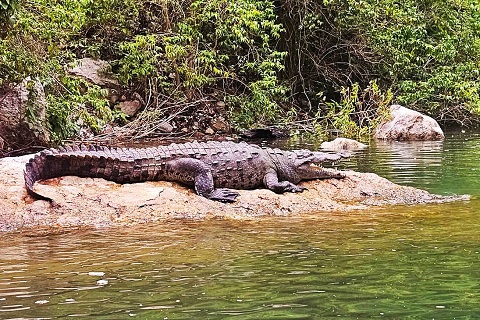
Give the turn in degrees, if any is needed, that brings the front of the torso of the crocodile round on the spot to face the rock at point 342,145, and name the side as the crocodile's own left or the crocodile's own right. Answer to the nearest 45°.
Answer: approximately 45° to the crocodile's own left

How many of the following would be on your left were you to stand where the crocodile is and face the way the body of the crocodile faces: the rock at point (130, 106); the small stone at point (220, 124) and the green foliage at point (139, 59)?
3

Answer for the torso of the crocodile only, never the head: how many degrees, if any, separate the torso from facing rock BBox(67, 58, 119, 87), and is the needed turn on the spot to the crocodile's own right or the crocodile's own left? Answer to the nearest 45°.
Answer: approximately 90° to the crocodile's own left

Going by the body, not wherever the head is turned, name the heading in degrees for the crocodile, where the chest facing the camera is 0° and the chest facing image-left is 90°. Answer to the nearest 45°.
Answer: approximately 270°

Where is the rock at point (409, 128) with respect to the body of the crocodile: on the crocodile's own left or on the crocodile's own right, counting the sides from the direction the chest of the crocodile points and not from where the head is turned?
on the crocodile's own left

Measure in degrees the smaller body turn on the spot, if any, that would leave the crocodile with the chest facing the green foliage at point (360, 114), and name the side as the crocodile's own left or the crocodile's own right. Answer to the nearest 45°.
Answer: approximately 45° to the crocodile's own left

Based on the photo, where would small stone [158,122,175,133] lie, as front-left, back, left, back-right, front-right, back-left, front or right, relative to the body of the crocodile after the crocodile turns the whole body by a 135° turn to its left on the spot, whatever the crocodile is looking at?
front-right

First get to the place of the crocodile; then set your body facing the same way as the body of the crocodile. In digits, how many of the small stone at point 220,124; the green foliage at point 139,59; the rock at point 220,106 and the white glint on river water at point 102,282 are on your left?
3

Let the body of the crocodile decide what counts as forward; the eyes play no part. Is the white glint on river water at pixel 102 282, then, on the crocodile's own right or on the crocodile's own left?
on the crocodile's own right

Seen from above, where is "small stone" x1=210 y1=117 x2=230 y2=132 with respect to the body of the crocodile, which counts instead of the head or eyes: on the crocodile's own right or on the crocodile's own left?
on the crocodile's own left

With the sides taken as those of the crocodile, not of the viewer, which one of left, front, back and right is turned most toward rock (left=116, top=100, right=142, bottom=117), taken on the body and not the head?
left

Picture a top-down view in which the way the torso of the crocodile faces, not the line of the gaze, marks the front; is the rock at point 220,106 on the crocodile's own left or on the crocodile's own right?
on the crocodile's own left

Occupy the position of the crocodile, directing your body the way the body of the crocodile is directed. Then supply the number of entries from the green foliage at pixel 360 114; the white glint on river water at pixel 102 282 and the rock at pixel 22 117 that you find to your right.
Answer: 1
